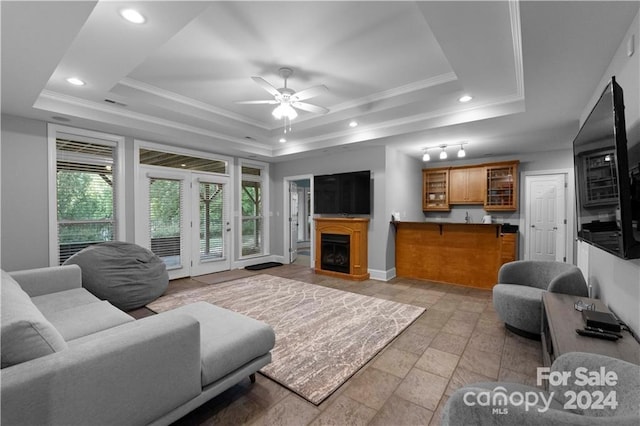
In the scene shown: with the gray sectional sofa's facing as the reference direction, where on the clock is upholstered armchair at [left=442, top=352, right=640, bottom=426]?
The upholstered armchair is roughly at 3 o'clock from the gray sectional sofa.

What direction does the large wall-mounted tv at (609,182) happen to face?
to the viewer's left

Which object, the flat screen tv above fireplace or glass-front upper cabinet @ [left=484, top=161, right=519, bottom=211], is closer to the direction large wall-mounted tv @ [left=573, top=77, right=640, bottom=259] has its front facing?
the flat screen tv above fireplace

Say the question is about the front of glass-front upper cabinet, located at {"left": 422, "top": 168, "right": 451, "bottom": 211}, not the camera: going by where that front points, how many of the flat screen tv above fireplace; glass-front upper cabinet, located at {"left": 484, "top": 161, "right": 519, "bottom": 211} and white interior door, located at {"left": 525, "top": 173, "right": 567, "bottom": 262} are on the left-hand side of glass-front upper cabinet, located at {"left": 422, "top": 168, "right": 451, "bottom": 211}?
2

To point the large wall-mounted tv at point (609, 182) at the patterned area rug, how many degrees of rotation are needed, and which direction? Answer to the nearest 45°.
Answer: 0° — it already faces it

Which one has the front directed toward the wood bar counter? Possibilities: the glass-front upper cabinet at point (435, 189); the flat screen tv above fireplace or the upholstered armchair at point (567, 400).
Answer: the glass-front upper cabinet

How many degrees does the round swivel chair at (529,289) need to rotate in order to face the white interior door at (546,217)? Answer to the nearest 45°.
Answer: approximately 135° to its right

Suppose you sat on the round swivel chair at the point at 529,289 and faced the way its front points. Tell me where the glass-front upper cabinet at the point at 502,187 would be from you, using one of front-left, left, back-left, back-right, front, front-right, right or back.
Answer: back-right

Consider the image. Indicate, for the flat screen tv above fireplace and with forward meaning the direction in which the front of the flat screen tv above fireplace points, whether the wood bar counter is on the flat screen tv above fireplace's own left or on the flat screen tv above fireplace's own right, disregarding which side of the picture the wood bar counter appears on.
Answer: on the flat screen tv above fireplace's own left

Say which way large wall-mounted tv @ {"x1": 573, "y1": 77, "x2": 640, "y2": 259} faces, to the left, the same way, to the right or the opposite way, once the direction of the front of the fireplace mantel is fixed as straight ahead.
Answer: to the right
